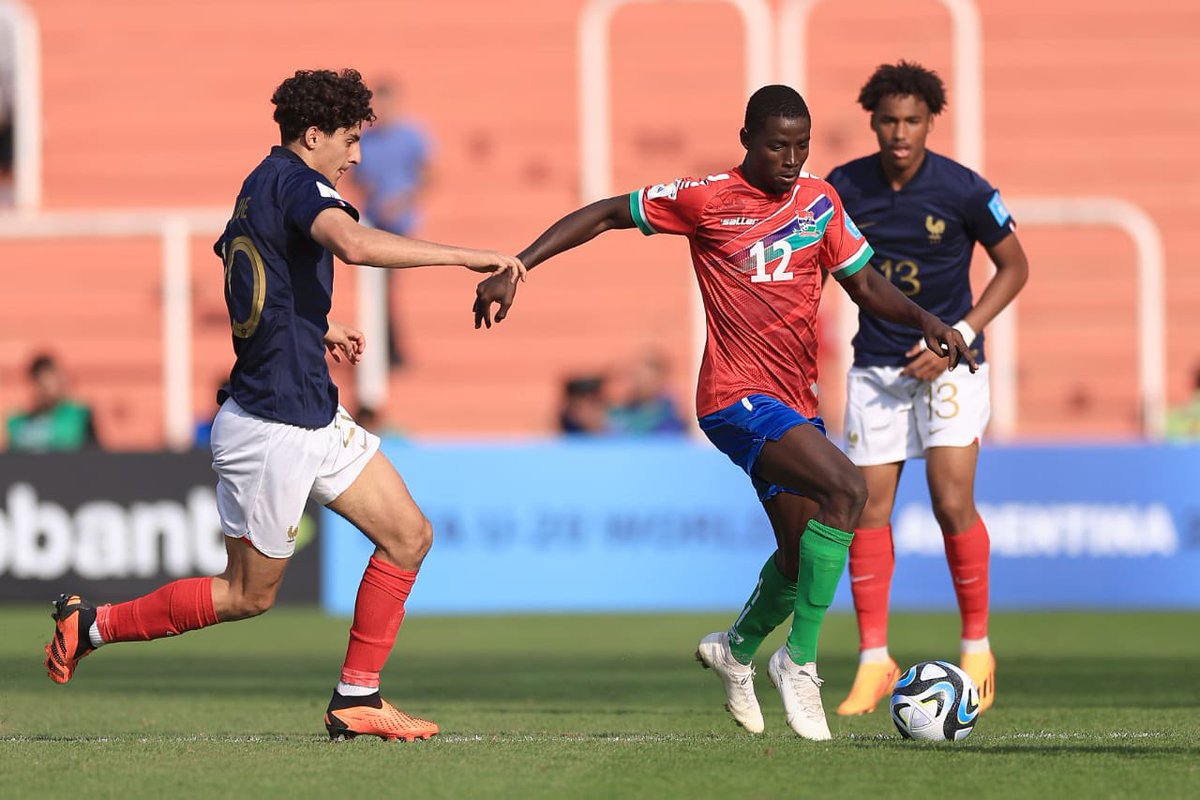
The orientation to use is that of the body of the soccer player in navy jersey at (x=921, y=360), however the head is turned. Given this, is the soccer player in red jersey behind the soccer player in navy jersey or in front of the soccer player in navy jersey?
in front

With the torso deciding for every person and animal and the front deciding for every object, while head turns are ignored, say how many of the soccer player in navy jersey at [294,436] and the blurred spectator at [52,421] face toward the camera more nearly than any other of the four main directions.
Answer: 1

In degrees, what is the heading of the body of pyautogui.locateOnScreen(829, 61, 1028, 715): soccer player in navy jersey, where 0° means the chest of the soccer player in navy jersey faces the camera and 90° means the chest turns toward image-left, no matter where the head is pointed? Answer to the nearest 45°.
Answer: approximately 0°

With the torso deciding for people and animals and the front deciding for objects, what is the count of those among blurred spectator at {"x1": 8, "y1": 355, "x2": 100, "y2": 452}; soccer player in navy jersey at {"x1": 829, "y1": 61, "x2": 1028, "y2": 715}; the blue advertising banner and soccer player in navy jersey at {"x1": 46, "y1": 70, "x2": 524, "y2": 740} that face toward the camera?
3

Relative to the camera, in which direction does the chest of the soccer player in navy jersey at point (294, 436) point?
to the viewer's right

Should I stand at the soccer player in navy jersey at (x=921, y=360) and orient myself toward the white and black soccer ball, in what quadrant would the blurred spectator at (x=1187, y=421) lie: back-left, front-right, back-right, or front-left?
back-left

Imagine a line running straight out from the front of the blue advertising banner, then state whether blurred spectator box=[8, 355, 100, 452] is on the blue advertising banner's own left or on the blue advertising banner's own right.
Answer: on the blue advertising banner's own right

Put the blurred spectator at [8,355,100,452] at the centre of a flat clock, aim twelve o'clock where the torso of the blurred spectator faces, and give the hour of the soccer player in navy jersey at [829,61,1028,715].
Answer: The soccer player in navy jersey is roughly at 11 o'clock from the blurred spectator.

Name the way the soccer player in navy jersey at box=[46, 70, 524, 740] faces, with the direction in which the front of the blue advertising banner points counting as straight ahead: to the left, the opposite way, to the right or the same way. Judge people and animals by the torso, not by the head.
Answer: to the left

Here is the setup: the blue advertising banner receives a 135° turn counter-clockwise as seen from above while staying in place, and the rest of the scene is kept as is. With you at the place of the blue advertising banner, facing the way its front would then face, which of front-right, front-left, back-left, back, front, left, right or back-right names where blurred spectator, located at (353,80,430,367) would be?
left
